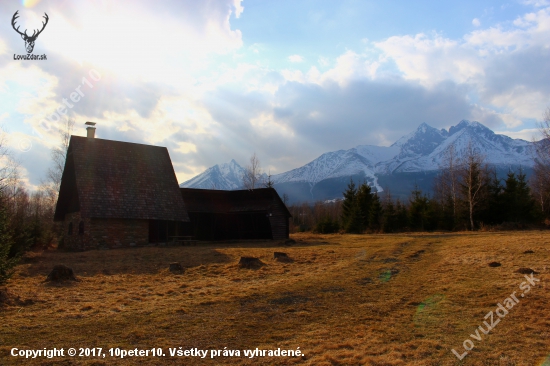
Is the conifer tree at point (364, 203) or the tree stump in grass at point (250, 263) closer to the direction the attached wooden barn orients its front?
the tree stump in grass

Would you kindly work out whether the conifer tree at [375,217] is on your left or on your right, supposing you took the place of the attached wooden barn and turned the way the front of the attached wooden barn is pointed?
on your left

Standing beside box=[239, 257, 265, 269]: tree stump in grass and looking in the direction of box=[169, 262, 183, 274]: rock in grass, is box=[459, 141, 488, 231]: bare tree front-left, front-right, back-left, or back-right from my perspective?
back-right

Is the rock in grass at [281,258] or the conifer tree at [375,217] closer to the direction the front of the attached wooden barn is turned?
the rock in grass

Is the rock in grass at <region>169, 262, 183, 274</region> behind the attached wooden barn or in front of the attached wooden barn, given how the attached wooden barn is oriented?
in front

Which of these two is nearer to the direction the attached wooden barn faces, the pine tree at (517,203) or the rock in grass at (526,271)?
the rock in grass

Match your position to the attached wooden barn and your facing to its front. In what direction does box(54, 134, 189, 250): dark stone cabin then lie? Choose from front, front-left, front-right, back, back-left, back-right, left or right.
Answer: front-right

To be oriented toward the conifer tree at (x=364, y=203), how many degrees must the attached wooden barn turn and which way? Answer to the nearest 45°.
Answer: approximately 135° to its left

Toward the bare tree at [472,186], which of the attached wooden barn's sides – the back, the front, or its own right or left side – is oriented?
left

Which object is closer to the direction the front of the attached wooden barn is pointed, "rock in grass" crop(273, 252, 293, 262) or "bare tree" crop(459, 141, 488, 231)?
the rock in grass

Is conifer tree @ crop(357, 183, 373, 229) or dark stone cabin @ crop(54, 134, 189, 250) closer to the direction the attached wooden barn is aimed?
the dark stone cabin

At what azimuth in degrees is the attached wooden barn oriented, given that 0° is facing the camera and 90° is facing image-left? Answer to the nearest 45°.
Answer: approximately 0°

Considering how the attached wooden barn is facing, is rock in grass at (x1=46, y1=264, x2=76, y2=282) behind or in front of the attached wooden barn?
in front
